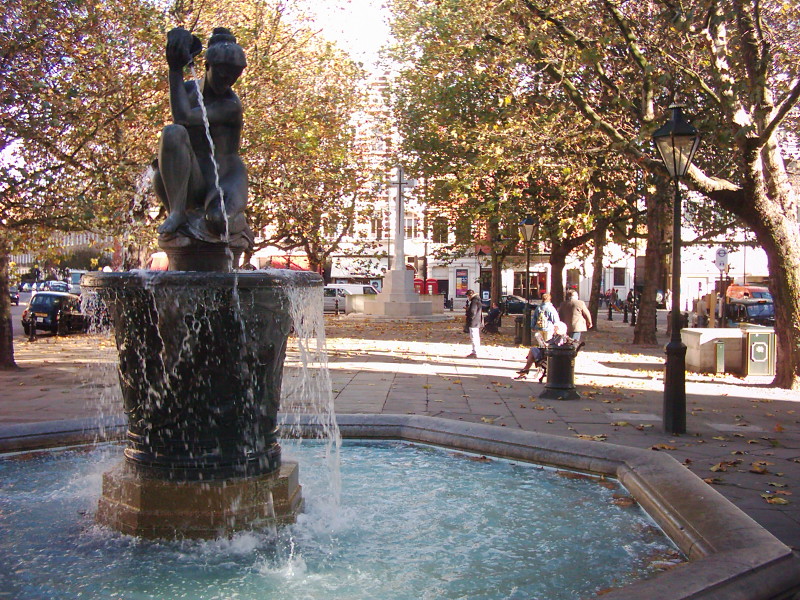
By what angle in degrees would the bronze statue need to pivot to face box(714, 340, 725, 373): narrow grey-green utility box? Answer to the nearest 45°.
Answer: approximately 180°

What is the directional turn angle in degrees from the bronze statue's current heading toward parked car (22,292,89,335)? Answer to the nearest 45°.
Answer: approximately 135° to its right

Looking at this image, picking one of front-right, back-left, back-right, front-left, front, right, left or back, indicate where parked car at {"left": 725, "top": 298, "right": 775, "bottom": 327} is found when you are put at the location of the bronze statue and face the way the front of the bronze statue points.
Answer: back

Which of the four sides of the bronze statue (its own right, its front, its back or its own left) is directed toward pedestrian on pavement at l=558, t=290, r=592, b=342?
back

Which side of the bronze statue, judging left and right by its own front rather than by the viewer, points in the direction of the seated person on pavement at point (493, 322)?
back

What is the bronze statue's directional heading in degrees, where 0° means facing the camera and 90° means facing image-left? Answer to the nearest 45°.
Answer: approximately 45°

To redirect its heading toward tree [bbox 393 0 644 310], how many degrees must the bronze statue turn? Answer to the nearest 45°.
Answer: approximately 180°

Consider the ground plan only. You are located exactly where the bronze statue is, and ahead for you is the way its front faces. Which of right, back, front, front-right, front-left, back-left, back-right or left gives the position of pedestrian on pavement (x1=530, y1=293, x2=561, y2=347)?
back

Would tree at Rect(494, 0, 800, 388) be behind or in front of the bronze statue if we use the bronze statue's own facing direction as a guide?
behind

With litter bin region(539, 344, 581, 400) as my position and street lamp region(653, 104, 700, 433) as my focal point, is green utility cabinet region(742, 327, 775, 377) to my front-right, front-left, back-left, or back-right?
back-left

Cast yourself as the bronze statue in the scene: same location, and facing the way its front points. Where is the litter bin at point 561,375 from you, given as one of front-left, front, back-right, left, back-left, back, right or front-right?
back
